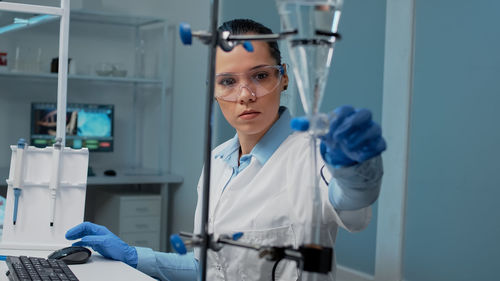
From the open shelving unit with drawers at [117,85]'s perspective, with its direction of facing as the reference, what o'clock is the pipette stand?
The pipette stand is roughly at 12 o'clock from the open shelving unit with drawers.

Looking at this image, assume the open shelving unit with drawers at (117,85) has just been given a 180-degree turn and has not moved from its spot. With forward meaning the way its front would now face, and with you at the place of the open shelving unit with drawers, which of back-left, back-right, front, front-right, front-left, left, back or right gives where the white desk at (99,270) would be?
back

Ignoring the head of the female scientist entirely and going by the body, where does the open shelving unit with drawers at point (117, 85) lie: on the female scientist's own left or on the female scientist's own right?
on the female scientist's own right

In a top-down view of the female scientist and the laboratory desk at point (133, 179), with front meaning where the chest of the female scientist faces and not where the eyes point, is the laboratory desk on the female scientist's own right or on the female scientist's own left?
on the female scientist's own right

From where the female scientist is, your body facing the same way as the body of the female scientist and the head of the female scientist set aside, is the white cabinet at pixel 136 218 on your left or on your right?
on your right

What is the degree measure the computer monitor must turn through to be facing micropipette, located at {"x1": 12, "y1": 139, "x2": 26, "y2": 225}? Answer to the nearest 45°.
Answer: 0° — it already faces it

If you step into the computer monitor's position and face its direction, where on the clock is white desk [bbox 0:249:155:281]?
The white desk is roughly at 12 o'clock from the computer monitor.

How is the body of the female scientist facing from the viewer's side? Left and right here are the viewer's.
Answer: facing the viewer and to the left of the viewer

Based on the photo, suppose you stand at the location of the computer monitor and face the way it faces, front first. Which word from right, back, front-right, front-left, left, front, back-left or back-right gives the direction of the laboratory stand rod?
front

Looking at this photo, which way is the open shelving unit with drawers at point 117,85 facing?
toward the camera

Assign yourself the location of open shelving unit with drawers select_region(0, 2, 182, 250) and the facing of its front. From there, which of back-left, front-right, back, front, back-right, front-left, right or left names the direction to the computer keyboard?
front

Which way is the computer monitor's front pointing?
toward the camera
